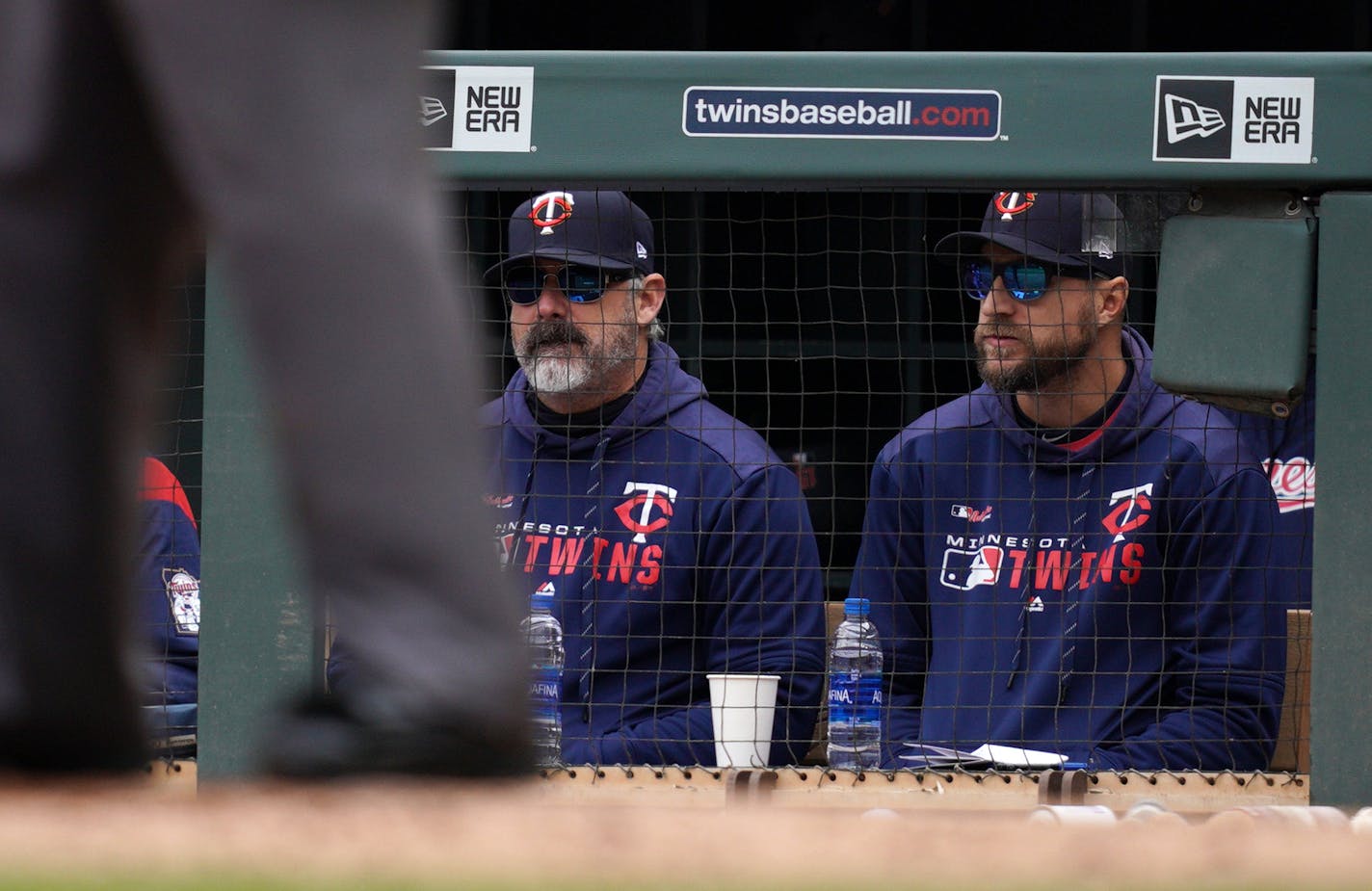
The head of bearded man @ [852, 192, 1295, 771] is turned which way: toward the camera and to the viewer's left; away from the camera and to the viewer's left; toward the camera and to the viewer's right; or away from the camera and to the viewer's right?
toward the camera and to the viewer's left

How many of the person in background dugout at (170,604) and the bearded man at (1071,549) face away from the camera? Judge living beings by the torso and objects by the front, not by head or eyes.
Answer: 0

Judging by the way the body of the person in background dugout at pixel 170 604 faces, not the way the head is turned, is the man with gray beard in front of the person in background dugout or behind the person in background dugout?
behind
